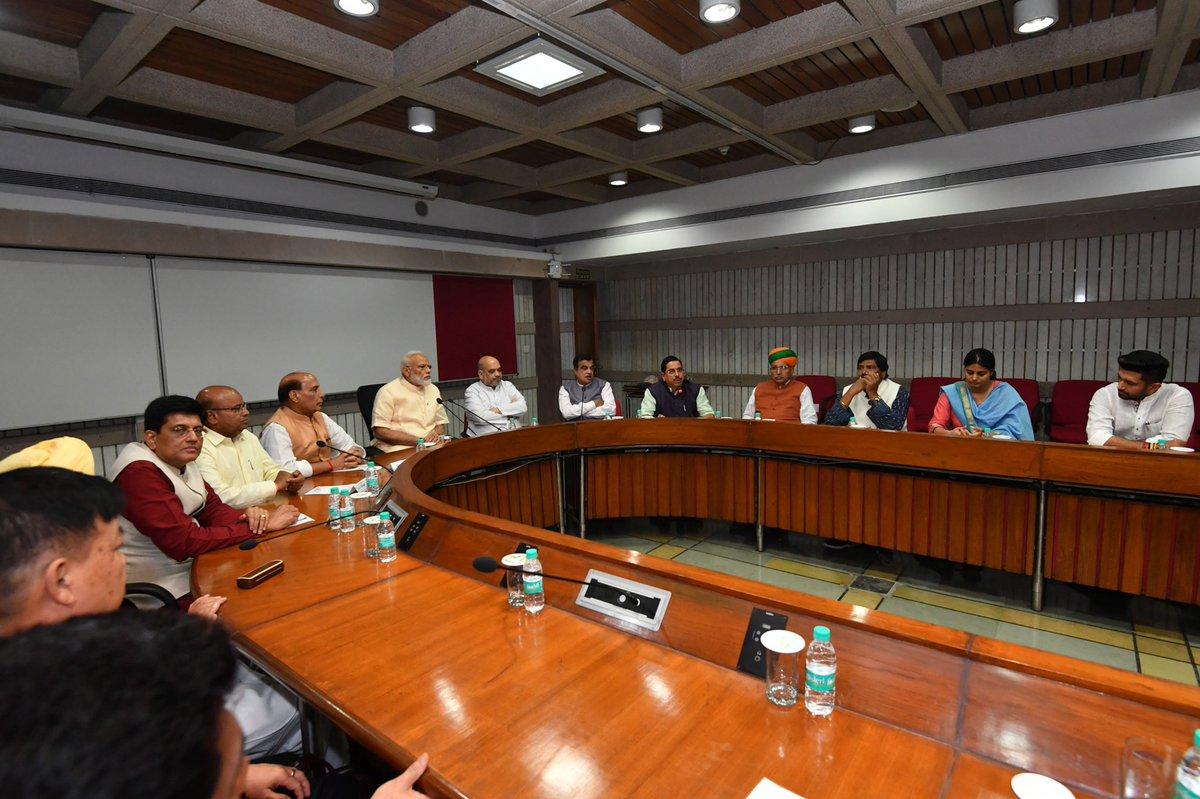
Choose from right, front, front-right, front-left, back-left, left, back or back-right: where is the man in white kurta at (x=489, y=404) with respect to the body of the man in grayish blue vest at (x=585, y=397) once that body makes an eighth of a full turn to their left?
back-right

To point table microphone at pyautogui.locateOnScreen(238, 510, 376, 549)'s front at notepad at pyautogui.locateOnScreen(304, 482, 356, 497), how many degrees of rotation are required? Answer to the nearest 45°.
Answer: approximately 90° to its right

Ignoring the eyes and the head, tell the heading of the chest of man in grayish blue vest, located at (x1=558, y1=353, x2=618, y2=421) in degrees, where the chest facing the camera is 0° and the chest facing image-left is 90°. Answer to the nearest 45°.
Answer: approximately 0°

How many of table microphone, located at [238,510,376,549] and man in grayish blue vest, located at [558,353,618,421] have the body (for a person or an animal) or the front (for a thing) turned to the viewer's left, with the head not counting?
1

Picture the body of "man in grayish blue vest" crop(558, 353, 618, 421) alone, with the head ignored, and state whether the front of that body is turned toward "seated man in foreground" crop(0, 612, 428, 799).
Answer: yes

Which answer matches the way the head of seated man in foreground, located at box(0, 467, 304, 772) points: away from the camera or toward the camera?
away from the camera

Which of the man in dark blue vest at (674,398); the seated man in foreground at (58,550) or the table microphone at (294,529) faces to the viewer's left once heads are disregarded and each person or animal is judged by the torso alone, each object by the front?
the table microphone

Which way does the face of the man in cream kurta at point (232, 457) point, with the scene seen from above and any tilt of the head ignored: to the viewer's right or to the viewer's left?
to the viewer's right

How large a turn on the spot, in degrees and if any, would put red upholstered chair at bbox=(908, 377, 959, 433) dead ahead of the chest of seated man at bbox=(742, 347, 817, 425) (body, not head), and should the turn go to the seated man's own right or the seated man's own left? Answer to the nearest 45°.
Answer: approximately 135° to the seated man's own left

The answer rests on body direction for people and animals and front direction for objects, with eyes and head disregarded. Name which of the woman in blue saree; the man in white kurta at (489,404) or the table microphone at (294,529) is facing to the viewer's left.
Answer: the table microphone
